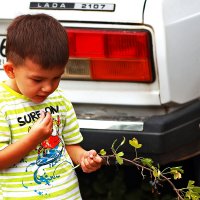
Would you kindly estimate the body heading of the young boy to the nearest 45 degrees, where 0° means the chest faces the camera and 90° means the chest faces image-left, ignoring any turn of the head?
approximately 315°
